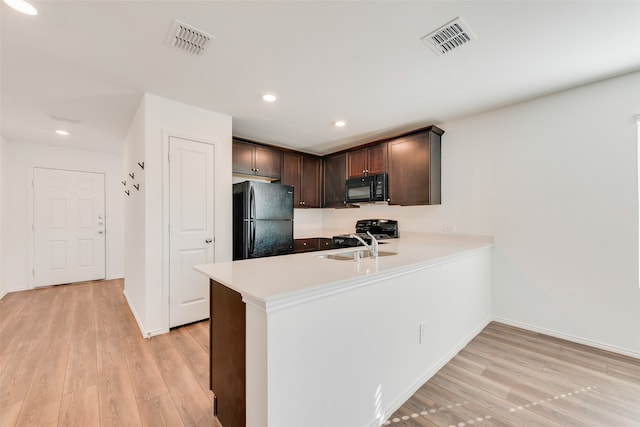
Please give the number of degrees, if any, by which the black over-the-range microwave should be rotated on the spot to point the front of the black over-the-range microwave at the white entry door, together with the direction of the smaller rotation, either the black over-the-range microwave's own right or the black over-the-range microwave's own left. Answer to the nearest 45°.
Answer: approximately 45° to the black over-the-range microwave's own right

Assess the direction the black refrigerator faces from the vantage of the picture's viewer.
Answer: facing the viewer and to the right of the viewer

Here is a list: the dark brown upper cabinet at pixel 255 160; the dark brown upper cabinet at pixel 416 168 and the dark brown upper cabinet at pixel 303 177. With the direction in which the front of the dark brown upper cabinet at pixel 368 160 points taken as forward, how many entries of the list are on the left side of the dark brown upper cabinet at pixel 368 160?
1

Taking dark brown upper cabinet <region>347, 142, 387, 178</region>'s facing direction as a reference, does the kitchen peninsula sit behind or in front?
in front

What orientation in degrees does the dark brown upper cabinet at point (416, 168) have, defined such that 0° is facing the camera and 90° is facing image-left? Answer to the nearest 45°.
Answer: approximately 45°

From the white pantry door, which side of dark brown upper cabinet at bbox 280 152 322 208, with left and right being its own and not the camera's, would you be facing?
right

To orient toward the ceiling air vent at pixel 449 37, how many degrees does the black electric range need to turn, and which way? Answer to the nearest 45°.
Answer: approximately 45° to its left

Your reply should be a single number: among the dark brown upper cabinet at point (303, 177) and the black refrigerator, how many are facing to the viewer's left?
0
